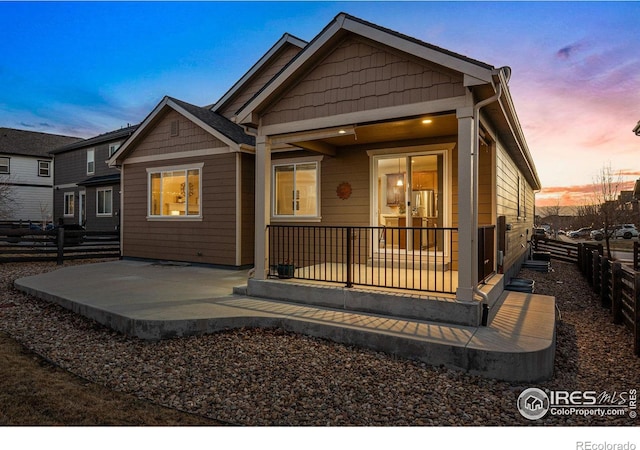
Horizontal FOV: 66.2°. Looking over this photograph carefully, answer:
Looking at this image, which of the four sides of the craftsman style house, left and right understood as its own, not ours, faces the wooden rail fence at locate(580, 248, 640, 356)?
left

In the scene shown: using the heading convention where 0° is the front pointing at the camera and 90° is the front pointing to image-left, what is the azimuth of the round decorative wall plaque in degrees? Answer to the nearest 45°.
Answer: approximately 0°

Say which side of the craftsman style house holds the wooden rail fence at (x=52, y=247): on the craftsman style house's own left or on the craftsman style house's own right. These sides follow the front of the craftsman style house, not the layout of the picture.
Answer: on the craftsman style house's own right

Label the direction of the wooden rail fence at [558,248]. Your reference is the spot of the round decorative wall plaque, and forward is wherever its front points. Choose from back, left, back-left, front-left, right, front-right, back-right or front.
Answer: back-left

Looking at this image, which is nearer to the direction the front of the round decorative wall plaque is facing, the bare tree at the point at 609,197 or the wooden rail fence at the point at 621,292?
the wooden rail fence
